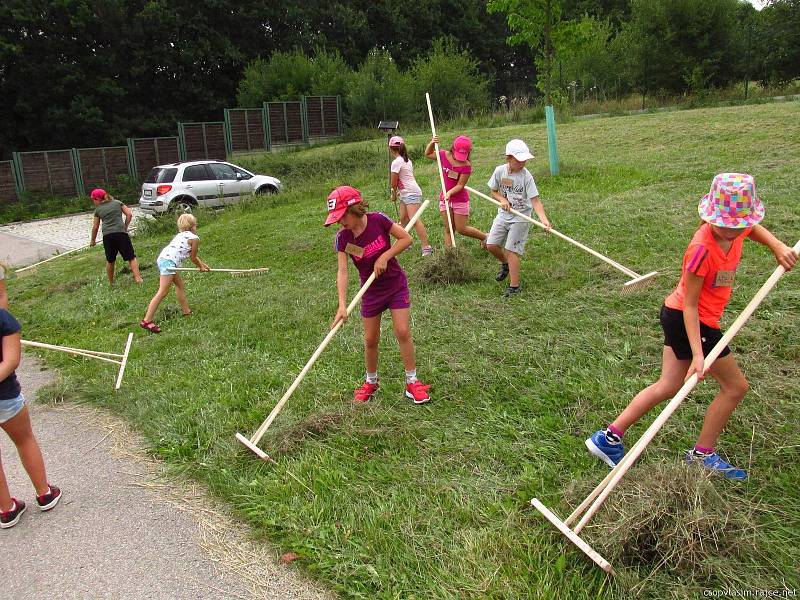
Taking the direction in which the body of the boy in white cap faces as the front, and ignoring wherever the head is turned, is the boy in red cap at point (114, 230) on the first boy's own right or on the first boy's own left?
on the first boy's own right

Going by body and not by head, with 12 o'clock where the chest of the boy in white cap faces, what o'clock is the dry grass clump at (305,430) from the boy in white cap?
The dry grass clump is roughly at 1 o'clock from the boy in white cap.

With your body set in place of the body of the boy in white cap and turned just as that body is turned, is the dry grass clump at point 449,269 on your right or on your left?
on your right

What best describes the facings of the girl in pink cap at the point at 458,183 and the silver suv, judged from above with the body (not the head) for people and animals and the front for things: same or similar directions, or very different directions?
very different directions

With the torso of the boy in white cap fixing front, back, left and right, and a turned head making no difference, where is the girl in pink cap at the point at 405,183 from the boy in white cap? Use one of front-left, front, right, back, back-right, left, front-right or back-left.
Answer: back-right

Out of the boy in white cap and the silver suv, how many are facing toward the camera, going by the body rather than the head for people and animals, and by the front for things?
1

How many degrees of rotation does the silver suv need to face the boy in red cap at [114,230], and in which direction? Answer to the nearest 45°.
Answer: approximately 135° to its right

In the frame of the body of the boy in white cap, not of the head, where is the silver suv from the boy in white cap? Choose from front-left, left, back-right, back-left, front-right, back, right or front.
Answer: back-right

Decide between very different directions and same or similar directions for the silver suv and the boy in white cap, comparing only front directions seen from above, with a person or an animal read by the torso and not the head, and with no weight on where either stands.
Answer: very different directions

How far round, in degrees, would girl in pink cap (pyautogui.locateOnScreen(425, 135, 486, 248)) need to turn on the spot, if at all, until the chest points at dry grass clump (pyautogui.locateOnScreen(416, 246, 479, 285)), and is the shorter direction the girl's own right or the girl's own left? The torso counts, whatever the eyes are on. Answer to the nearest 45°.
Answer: approximately 45° to the girl's own left
